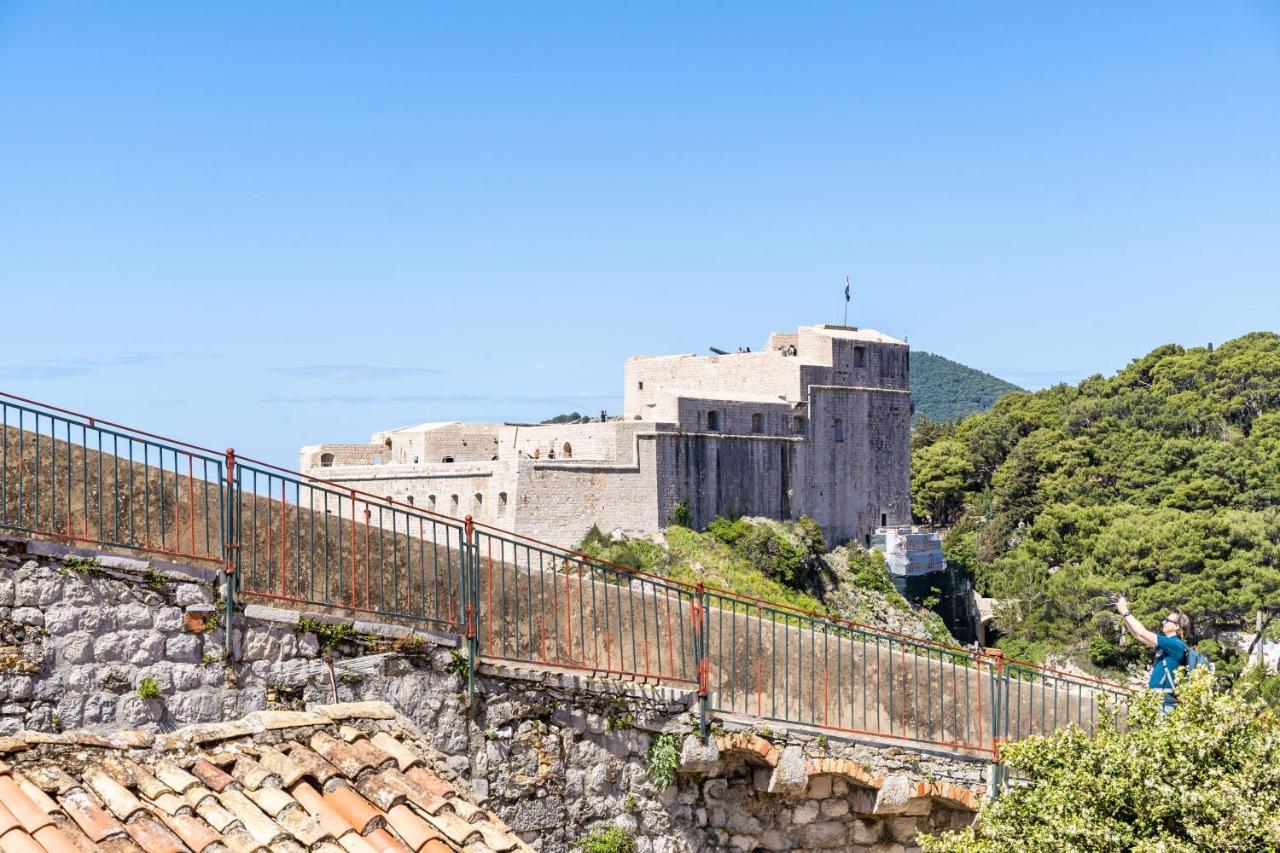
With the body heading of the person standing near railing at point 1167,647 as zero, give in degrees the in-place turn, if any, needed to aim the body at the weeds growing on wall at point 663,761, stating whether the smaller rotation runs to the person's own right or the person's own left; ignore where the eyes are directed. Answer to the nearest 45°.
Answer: approximately 45° to the person's own left

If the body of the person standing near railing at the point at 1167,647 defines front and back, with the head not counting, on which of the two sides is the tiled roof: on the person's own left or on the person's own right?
on the person's own left

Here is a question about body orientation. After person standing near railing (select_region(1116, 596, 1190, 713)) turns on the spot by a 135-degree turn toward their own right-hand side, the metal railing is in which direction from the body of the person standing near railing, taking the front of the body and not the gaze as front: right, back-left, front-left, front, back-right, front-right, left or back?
back

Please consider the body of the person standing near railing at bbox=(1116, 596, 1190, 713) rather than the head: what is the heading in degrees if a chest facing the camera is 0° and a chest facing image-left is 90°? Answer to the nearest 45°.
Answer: approximately 90°
